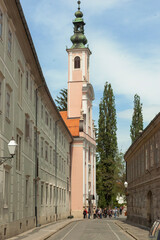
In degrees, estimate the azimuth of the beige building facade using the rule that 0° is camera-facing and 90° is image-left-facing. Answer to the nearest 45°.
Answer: approximately 90°

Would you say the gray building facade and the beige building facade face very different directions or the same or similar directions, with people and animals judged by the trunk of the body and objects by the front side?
very different directions

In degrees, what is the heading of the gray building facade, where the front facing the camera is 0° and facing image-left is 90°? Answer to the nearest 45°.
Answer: approximately 270°

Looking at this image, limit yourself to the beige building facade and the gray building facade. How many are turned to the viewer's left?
1
